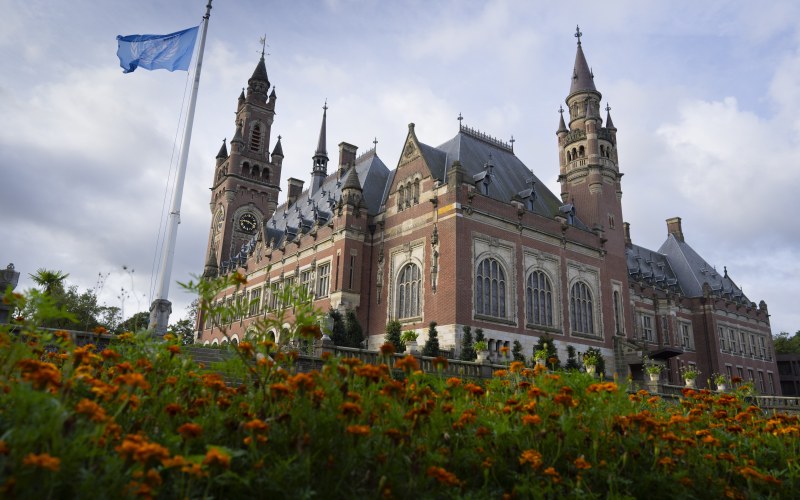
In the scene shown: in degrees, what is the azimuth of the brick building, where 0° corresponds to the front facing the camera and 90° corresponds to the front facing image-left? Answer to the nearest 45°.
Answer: approximately 45°

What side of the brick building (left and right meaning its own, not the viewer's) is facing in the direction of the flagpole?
front

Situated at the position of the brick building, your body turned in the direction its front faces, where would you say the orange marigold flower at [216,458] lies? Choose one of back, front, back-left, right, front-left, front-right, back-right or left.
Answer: front-left

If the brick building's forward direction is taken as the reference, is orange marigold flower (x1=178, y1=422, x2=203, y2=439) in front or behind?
in front

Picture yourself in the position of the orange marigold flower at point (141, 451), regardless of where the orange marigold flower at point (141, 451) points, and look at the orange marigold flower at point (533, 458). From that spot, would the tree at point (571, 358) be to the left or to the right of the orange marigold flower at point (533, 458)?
left

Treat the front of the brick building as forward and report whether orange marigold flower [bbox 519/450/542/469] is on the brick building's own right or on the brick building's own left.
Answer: on the brick building's own left

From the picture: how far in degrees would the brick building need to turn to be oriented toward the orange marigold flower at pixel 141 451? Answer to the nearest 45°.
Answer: approximately 45° to its left

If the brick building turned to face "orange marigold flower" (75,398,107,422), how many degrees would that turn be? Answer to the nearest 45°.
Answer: approximately 45° to its left
